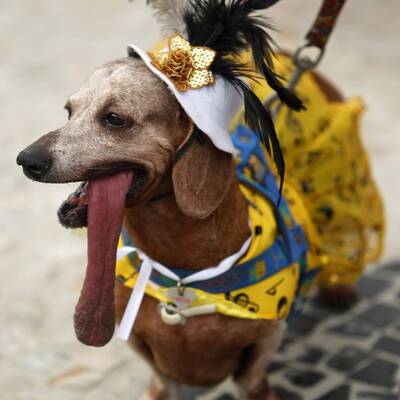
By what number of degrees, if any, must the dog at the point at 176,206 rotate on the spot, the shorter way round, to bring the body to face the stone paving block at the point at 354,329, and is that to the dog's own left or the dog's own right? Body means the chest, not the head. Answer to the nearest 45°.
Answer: approximately 180°

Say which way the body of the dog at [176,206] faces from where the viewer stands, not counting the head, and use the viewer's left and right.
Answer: facing the viewer and to the left of the viewer

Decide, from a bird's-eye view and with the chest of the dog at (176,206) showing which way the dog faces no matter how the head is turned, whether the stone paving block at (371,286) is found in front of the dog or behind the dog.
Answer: behind

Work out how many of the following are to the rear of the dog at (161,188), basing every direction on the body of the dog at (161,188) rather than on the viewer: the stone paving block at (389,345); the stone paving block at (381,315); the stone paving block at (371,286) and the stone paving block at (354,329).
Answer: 4

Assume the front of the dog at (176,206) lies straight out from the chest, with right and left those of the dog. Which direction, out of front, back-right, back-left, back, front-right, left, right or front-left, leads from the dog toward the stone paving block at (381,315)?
back

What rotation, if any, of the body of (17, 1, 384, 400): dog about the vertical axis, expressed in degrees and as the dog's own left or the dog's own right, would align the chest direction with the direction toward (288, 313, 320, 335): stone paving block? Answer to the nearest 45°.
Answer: approximately 180°
